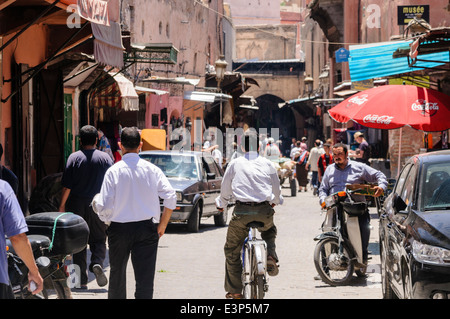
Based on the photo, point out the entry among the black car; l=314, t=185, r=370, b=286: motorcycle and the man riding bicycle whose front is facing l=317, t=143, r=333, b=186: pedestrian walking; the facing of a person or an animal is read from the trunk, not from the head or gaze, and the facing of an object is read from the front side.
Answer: the man riding bicycle

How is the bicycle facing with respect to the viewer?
away from the camera

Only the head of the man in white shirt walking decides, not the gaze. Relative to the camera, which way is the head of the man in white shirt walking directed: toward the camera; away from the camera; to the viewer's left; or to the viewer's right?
away from the camera

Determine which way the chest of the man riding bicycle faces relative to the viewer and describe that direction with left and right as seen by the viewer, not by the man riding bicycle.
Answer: facing away from the viewer

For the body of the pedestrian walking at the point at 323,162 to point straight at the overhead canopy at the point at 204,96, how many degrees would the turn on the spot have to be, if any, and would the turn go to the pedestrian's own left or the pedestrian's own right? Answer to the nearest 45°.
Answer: approximately 135° to the pedestrian's own right

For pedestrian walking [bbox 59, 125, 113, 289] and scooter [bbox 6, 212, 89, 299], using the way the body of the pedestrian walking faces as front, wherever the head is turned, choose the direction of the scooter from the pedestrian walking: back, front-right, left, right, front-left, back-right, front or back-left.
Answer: back

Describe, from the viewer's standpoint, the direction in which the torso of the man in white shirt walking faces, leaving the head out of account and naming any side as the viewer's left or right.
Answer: facing away from the viewer

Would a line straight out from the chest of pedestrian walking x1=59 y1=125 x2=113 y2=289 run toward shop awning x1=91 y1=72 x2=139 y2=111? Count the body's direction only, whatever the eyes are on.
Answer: yes

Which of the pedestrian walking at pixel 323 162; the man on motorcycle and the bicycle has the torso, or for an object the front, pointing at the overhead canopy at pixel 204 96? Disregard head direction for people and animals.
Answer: the bicycle

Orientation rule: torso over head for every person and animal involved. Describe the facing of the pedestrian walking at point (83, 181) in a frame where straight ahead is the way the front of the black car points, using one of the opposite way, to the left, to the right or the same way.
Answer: the opposite way

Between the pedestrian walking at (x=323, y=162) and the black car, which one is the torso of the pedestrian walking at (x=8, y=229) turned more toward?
the pedestrian walking

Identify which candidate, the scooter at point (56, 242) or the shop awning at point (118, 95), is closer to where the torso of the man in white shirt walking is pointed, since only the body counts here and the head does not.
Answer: the shop awning

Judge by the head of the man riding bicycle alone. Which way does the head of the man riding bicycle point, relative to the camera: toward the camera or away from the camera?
away from the camera

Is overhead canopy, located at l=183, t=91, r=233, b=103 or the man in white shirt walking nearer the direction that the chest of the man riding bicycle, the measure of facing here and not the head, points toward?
the overhead canopy

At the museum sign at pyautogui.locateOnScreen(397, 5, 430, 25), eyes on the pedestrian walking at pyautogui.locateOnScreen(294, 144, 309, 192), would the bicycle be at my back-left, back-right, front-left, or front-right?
back-left
